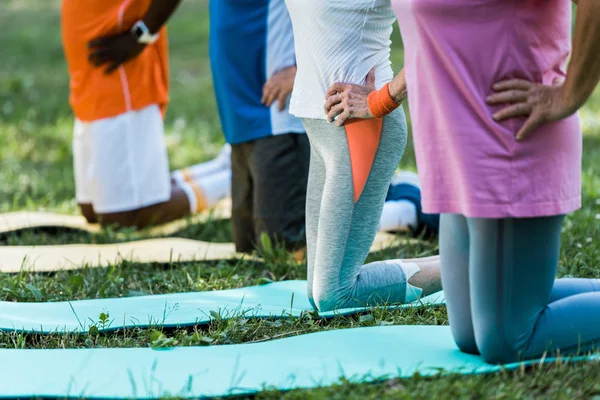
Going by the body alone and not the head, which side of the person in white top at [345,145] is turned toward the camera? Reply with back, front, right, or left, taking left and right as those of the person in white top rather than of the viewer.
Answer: left

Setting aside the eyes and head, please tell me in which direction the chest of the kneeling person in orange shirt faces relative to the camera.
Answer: to the viewer's left

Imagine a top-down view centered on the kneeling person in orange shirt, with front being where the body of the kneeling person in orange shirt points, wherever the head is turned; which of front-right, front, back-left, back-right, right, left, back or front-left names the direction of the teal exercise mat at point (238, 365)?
left

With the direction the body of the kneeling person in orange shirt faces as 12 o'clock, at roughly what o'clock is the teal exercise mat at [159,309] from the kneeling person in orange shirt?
The teal exercise mat is roughly at 9 o'clock from the kneeling person in orange shirt.

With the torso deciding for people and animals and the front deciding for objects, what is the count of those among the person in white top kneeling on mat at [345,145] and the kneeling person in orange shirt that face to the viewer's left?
2
